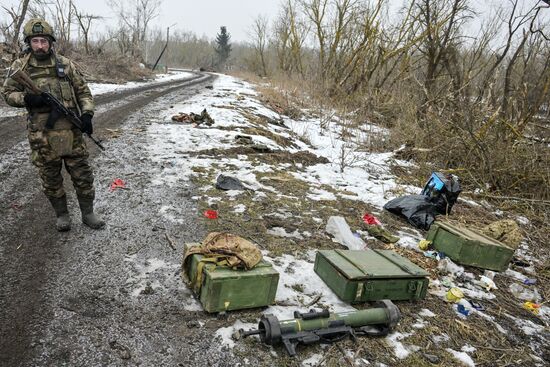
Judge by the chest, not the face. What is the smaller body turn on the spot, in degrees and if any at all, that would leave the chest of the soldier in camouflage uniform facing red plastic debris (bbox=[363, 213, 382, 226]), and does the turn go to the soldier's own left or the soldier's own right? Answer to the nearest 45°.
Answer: approximately 90° to the soldier's own left

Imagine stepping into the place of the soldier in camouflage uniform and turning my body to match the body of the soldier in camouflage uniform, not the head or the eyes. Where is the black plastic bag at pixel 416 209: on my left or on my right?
on my left

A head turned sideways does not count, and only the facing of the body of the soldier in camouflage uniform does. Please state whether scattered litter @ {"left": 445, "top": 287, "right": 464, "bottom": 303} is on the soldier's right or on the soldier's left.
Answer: on the soldier's left

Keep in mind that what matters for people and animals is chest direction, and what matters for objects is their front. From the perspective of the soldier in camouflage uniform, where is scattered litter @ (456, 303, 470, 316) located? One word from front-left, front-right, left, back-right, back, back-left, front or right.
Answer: front-left

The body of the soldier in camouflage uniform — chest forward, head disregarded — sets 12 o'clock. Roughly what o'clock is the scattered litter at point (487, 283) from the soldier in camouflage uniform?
The scattered litter is roughly at 10 o'clock from the soldier in camouflage uniform.

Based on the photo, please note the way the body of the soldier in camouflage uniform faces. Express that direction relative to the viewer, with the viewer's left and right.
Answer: facing the viewer

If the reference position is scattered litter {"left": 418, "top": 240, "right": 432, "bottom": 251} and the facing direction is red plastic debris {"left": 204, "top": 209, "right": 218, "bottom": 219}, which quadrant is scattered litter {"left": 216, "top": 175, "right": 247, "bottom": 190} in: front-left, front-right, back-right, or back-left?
front-right

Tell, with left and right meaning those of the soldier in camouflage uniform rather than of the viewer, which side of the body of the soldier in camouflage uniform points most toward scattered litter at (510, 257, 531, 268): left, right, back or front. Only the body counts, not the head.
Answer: left

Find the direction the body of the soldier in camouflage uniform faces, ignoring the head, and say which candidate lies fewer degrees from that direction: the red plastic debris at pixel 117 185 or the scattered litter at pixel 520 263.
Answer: the scattered litter

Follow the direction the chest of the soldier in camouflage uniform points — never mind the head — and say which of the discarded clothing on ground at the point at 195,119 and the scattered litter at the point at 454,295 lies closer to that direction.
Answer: the scattered litter

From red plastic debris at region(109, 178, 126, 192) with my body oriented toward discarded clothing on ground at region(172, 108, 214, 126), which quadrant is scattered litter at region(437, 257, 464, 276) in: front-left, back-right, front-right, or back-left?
back-right

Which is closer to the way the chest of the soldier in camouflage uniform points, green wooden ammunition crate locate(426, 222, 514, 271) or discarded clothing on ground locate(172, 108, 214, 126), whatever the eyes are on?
the green wooden ammunition crate

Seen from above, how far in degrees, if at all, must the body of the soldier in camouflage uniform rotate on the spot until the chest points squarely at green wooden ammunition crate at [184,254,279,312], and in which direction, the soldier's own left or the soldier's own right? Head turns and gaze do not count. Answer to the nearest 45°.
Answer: approximately 45° to the soldier's own left

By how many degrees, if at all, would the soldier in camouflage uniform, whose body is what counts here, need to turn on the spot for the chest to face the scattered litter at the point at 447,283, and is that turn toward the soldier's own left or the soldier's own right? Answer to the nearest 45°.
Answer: approximately 45° to the soldier's own left
